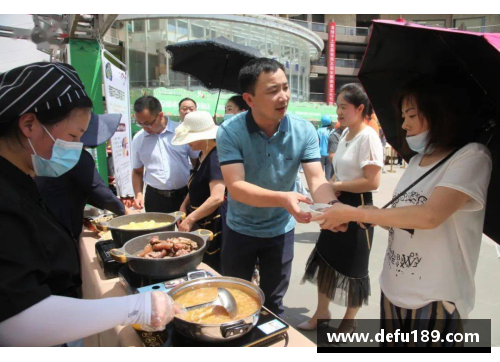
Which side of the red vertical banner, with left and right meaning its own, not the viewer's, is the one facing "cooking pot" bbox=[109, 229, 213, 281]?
front

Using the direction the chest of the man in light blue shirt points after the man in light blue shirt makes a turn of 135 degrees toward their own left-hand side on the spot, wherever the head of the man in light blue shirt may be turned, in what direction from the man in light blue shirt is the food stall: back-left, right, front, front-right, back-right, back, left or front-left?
back-right

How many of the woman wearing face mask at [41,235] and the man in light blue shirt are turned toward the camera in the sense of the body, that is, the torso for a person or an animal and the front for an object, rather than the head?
1

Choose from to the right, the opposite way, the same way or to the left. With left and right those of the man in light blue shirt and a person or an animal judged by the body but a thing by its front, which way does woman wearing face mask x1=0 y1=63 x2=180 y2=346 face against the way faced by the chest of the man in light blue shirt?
to the left

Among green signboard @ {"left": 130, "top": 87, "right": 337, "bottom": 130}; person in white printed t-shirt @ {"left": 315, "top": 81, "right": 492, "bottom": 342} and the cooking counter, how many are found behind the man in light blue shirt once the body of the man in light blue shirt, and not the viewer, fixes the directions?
1

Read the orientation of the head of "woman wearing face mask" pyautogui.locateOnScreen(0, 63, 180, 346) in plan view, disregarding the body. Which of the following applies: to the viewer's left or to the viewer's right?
to the viewer's right

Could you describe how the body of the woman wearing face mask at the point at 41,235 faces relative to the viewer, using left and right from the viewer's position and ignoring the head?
facing to the right of the viewer
